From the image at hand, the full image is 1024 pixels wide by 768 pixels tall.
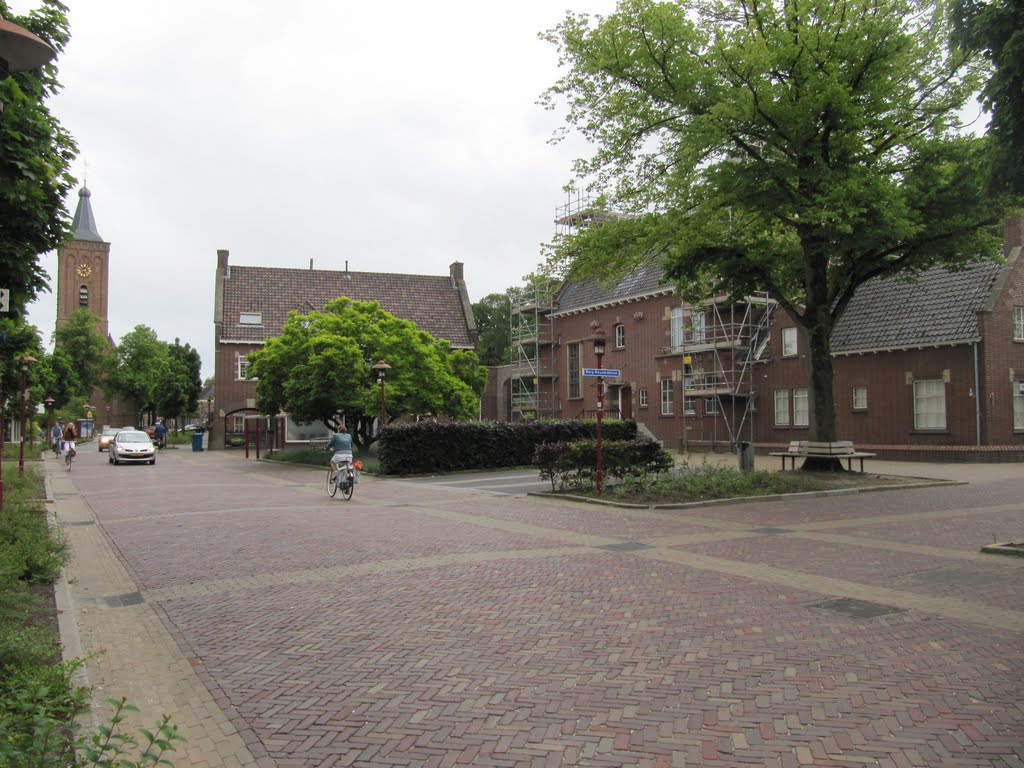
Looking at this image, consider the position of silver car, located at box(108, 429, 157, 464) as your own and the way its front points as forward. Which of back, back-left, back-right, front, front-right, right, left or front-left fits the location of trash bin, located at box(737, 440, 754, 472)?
front-left

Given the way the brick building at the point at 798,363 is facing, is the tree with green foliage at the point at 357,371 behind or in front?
in front

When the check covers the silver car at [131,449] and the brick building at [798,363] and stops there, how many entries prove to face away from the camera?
0

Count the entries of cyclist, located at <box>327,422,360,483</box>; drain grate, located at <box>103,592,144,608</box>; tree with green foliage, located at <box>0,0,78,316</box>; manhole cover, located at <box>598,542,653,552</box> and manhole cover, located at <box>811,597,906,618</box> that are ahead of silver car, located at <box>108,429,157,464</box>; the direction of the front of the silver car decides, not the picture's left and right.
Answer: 5

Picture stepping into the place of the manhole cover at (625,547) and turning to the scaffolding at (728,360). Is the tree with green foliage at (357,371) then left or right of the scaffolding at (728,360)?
left

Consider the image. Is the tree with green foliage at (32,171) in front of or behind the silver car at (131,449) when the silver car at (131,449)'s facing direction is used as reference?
in front

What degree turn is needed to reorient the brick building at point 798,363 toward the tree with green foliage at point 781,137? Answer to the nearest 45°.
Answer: approximately 45° to its left

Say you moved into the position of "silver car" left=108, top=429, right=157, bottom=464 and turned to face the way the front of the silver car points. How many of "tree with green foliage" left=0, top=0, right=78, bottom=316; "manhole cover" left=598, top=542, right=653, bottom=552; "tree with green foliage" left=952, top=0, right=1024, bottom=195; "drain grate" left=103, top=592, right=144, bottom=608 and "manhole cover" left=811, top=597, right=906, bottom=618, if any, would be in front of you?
5

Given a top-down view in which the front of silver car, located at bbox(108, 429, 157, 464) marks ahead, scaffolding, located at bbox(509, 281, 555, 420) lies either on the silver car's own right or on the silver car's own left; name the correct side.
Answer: on the silver car's own left

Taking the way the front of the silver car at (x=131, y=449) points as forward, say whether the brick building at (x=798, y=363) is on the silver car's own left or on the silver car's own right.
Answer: on the silver car's own left

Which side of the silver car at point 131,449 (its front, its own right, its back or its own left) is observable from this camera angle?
front

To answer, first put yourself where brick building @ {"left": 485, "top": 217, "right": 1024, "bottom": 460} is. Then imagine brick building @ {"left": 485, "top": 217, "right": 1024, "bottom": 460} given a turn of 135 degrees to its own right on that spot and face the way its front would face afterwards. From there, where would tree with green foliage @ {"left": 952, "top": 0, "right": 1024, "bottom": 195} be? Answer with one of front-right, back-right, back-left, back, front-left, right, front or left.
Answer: back

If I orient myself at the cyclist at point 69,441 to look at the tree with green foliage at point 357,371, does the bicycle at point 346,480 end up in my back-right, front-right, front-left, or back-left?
front-right

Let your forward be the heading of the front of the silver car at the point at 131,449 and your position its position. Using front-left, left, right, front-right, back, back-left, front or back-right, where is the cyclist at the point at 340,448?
front

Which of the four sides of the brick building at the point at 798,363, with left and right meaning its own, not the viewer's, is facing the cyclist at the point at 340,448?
front

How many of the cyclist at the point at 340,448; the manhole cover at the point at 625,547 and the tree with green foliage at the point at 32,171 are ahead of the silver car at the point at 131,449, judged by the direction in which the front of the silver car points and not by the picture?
3

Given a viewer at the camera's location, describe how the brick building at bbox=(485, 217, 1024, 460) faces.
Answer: facing the viewer and to the left of the viewer
